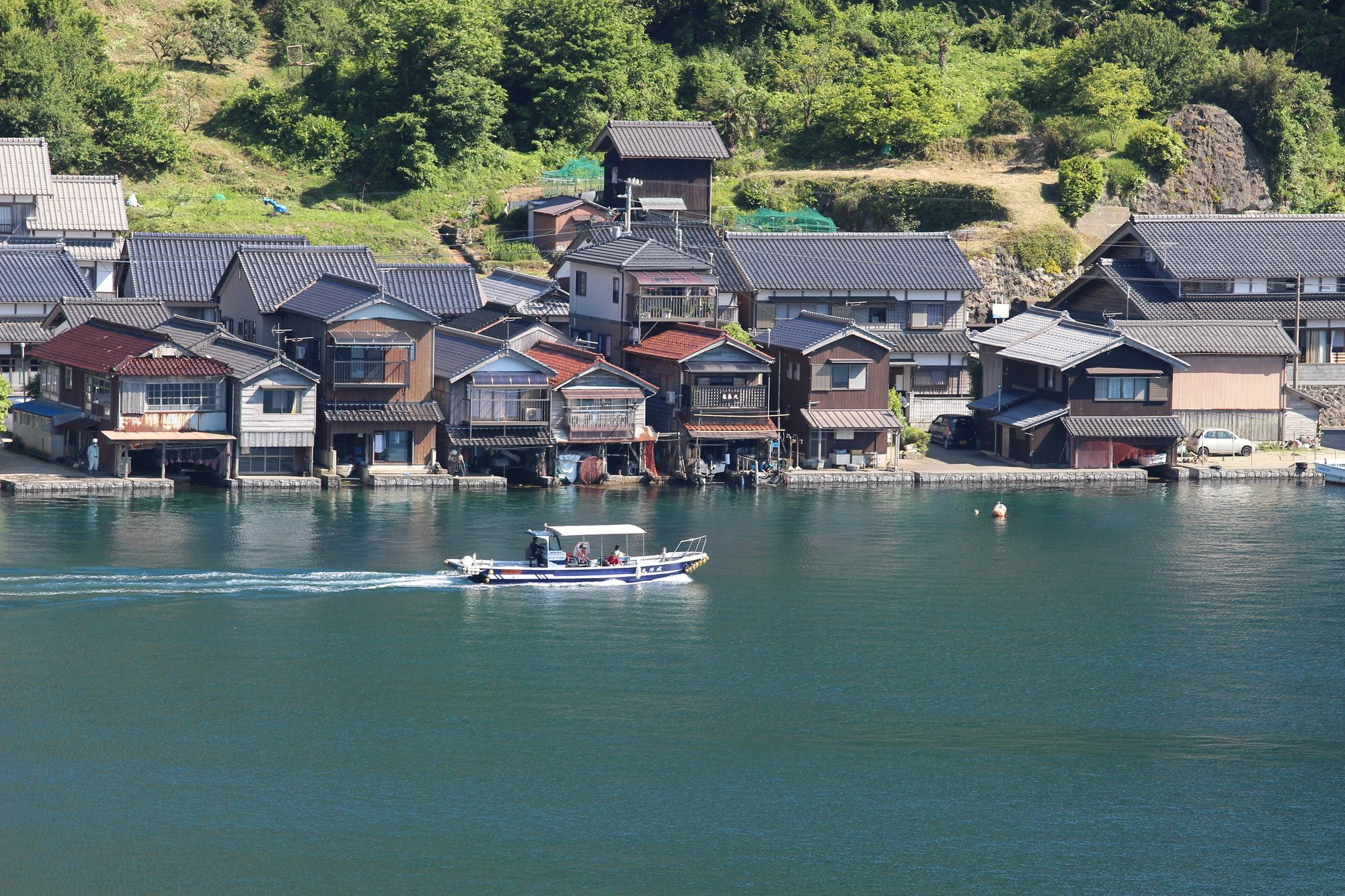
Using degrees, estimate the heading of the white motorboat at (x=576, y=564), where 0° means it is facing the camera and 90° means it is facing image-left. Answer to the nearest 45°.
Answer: approximately 270°
